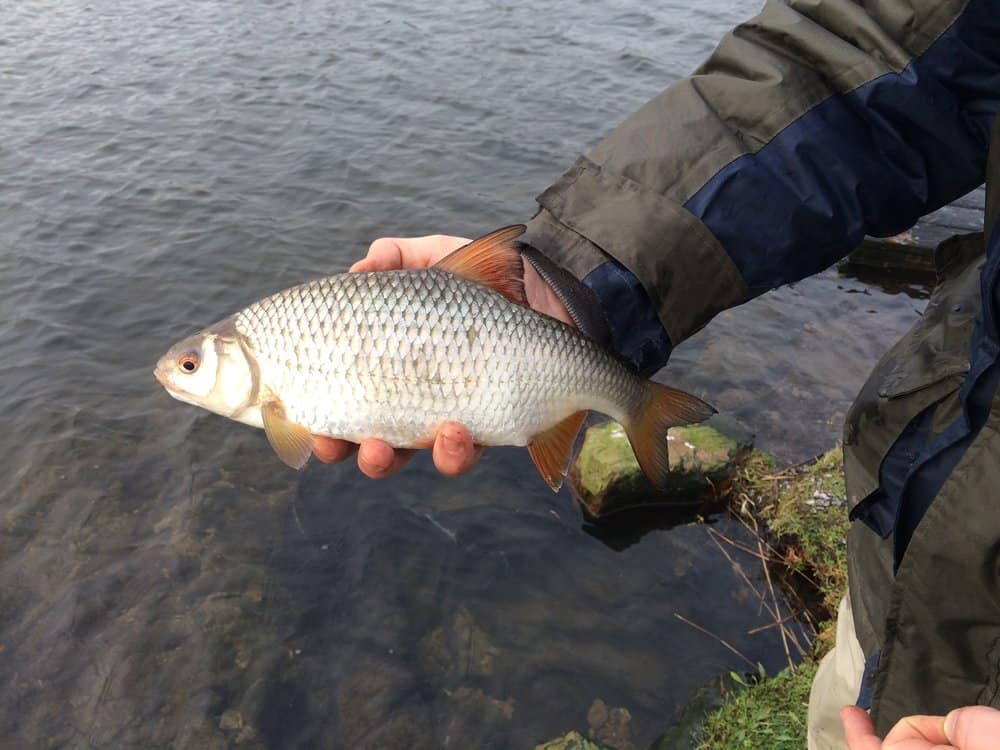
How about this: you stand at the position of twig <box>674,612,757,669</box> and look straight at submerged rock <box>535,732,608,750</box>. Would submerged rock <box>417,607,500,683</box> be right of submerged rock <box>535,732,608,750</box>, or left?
right

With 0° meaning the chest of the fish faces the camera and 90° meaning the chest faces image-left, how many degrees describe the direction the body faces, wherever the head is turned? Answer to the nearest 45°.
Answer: approximately 90°
